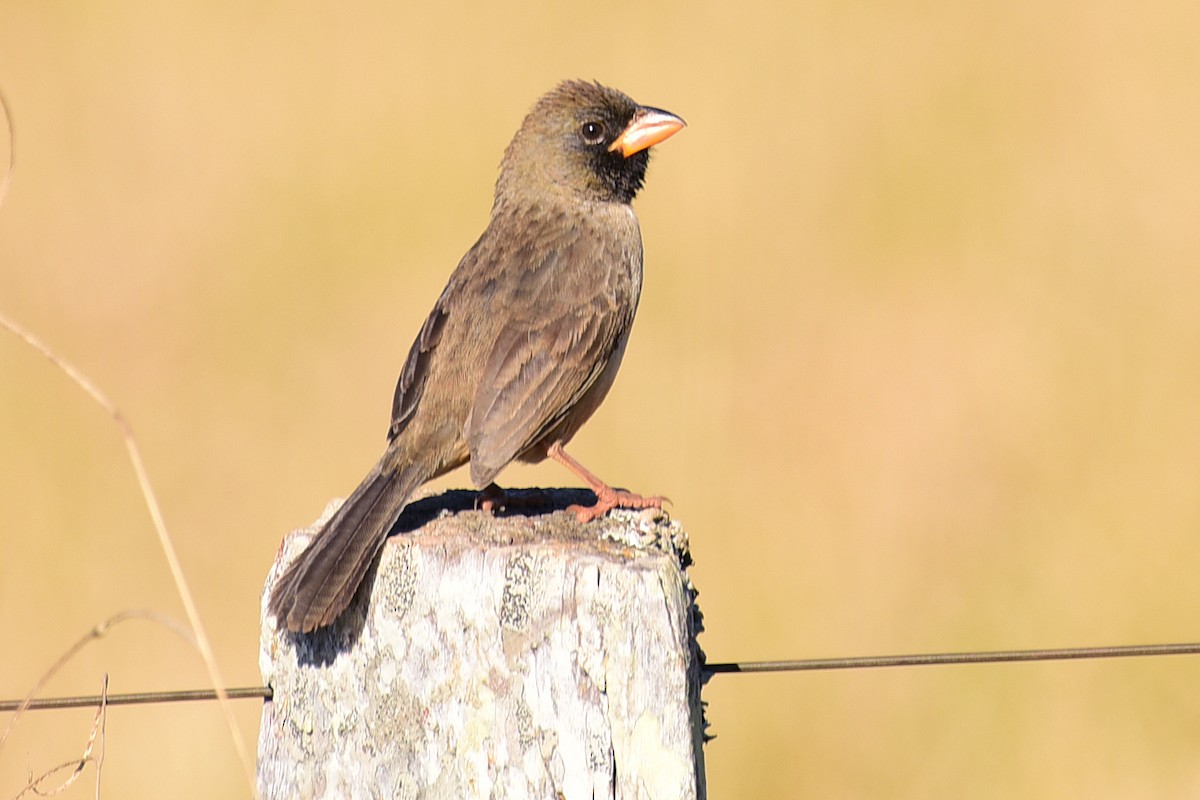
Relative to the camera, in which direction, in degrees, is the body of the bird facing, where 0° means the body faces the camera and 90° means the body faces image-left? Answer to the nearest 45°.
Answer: approximately 225°
